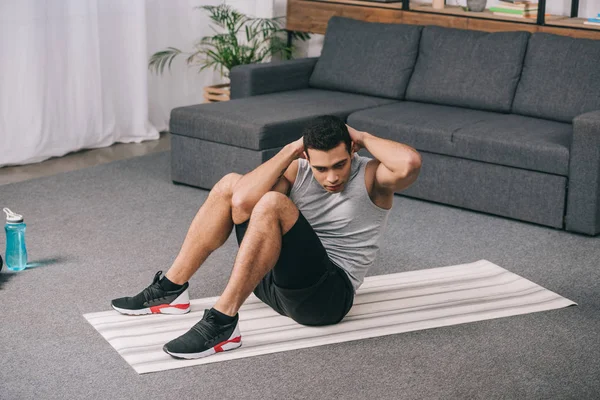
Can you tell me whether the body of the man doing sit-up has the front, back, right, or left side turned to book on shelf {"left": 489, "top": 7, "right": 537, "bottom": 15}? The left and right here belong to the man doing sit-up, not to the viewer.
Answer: back

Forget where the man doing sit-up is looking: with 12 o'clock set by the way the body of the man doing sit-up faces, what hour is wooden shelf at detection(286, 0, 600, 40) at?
The wooden shelf is roughly at 5 o'clock from the man doing sit-up.

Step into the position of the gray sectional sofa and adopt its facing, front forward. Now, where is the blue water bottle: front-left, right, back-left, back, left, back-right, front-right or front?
front

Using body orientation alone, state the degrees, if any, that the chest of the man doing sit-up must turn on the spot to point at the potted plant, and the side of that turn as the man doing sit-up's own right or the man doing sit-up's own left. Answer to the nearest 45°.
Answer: approximately 135° to the man doing sit-up's own right

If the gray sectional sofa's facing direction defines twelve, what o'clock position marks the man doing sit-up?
The man doing sit-up is roughly at 11 o'clock from the gray sectional sofa.

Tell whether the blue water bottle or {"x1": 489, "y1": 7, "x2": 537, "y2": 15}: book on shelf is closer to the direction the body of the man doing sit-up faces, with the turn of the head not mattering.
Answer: the blue water bottle

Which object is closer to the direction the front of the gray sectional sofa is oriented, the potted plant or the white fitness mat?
the white fitness mat

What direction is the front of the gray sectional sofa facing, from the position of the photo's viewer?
facing the viewer and to the left of the viewer

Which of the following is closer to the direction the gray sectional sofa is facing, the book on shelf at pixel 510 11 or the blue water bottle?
the blue water bottle

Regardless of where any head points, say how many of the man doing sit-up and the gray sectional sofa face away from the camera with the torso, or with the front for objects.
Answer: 0
